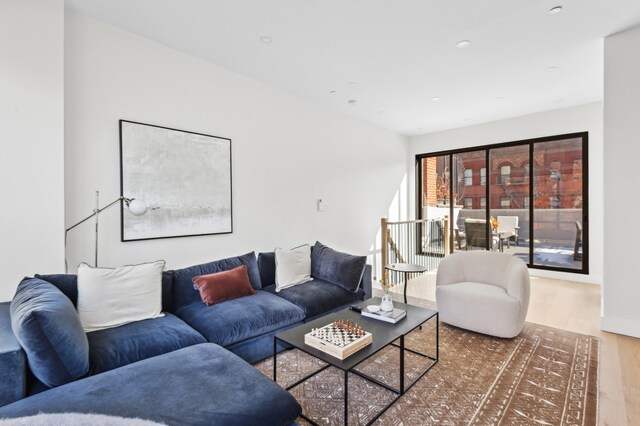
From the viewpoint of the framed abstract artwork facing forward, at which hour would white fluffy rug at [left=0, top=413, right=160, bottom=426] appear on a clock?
The white fluffy rug is roughly at 2 o'clock from the framed abstract artwork.

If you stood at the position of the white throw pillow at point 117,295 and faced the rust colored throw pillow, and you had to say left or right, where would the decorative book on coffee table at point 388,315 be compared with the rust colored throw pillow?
right

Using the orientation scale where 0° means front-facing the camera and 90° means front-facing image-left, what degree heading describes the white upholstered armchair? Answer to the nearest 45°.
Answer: approximately 45°

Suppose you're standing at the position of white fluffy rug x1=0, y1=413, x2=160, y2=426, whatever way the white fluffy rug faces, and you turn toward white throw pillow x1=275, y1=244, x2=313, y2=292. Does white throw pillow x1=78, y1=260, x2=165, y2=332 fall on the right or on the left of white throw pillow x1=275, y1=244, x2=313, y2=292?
left

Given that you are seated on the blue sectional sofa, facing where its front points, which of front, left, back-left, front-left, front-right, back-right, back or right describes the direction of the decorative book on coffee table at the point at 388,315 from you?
front-left

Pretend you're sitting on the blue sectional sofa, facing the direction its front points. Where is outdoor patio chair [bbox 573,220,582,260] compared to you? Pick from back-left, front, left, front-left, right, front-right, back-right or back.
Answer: front-left

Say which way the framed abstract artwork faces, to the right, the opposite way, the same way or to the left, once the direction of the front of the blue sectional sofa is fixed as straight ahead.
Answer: the same way

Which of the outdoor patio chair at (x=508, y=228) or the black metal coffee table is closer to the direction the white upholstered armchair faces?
the black metal coffee table

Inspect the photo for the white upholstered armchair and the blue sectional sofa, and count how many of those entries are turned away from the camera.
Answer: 0

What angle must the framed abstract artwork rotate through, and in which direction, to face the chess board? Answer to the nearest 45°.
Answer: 0° — it already faces it

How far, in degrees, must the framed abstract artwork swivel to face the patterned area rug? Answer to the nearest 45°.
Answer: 0° — it already faces it

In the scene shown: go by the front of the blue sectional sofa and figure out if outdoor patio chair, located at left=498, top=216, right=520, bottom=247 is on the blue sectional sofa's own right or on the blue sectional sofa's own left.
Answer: on the blue sectional sofa's own left

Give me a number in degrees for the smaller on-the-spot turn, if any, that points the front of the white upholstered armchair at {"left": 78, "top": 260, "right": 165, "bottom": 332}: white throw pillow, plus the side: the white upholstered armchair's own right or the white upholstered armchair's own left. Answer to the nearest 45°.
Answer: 0° — it already faces it

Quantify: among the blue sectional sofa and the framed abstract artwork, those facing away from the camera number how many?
0

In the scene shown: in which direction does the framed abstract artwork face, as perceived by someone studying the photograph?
facing the viewer and to the right of the viewer

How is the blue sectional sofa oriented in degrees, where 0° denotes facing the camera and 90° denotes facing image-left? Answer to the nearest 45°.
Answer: approximately 315°
